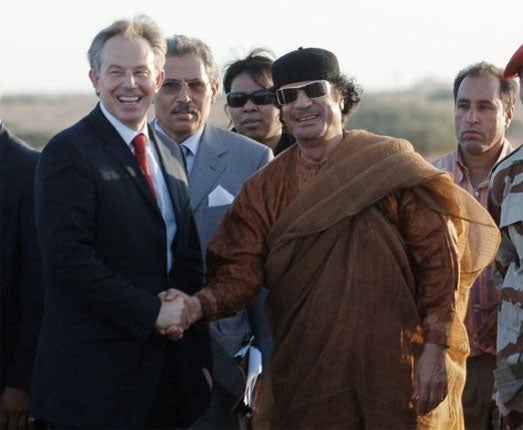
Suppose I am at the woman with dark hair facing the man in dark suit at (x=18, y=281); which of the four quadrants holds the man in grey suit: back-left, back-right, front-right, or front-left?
front-left

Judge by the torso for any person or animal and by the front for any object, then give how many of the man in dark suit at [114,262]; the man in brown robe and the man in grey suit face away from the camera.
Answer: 0

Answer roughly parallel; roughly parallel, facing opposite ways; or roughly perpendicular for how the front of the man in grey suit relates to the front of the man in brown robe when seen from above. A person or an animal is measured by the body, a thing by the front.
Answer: roughly parallel

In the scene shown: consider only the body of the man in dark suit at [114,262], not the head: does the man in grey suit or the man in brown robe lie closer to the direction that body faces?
the man in brown robe

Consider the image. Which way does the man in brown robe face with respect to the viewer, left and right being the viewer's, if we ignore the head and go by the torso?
facing the viewer and to the left of the viewer

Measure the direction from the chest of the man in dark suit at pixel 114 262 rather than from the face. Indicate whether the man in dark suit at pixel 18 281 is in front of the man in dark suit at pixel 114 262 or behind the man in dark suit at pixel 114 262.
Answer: behind

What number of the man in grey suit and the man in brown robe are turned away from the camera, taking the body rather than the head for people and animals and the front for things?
0

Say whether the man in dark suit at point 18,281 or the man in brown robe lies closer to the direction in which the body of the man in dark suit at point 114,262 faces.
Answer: the man in brown robe

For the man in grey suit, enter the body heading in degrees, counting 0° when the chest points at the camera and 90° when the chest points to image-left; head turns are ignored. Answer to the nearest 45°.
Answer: approximately 45°

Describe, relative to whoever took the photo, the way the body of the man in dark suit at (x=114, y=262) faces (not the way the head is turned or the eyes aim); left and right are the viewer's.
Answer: facing the viewer and to the right of the viewer
